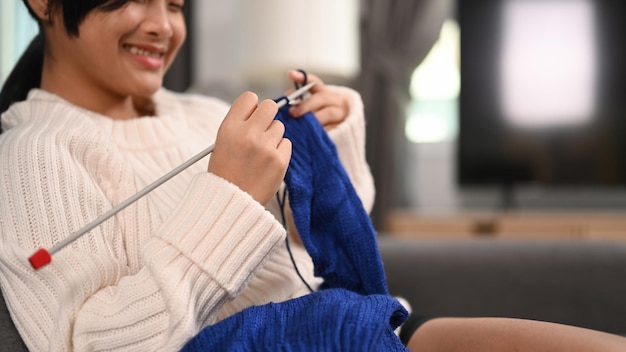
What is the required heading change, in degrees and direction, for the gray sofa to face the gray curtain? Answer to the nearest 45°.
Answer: approximately 180°

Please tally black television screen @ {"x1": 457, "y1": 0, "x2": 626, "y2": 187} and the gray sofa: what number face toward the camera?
2

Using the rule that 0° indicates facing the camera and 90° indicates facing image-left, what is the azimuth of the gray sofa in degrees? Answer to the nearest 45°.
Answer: approximately 0°

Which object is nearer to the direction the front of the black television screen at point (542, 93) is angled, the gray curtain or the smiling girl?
the smiling girl

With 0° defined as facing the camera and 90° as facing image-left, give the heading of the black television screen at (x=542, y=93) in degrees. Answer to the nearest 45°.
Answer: approximately 0°

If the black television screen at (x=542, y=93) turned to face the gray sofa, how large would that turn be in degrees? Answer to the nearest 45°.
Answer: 0° — it already faces it
